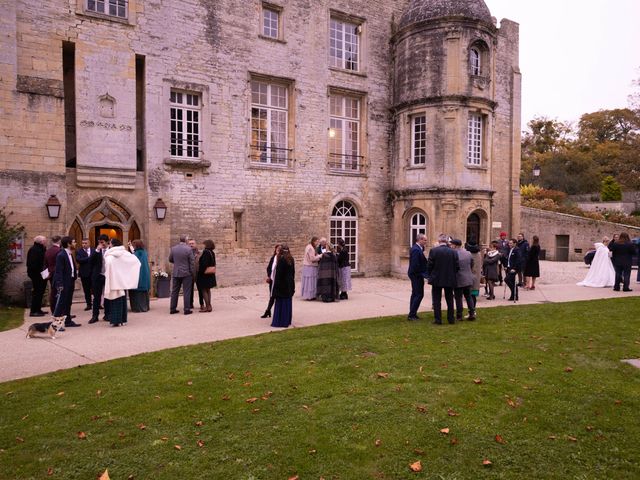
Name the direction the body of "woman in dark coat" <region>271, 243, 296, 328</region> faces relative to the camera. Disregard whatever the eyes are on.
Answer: away from the camera

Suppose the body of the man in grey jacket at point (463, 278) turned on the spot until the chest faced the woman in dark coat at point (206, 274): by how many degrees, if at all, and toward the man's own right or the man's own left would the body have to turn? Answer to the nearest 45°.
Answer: approximately 45° to the man's own left

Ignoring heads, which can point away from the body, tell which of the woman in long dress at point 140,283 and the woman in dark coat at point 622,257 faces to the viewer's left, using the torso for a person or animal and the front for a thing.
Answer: the woman in long dress

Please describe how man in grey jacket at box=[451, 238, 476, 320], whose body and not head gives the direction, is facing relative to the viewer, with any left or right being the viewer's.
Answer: facing away from the viewer and to the left of the viewer

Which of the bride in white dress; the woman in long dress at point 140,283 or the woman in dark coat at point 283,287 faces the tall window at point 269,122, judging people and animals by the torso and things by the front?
the woman in dark coat

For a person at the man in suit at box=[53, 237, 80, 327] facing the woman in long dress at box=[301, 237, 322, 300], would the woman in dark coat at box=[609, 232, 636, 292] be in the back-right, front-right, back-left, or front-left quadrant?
front-right

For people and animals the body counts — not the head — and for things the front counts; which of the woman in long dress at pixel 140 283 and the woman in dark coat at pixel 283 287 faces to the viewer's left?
the woman in long dress

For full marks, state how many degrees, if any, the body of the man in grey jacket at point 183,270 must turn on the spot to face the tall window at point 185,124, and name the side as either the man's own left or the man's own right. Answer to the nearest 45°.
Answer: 0° — they already face it

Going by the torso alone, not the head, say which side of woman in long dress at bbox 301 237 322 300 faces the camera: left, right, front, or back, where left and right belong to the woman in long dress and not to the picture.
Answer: right

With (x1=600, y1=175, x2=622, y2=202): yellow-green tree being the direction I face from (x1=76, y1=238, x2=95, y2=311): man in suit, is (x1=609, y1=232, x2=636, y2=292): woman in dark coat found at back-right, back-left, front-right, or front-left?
front-right

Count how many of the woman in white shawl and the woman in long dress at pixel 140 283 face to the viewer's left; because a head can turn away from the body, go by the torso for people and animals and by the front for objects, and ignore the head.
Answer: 1

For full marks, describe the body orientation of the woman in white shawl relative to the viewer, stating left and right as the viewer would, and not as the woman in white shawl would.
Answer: facing away from the viewer
